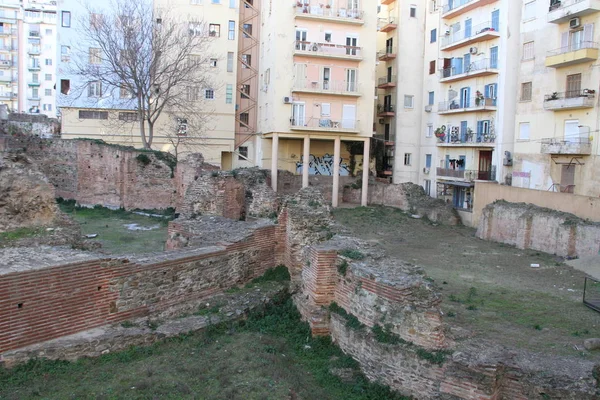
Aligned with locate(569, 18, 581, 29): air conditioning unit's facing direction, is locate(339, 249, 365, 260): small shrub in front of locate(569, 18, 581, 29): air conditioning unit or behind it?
in front

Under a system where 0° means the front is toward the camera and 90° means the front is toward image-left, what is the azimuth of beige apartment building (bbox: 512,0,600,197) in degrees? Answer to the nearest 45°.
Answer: approximately 45°

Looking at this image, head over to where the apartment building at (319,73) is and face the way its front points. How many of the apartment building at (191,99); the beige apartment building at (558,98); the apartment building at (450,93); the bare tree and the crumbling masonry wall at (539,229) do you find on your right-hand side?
2

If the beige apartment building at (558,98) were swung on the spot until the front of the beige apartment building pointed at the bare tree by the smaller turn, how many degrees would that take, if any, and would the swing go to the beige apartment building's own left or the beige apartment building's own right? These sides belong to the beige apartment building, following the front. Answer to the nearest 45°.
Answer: approximately 45° to the beige apartment building's own right

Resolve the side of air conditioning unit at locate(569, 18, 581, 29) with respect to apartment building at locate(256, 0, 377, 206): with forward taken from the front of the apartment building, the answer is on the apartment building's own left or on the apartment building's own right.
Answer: on the apartment building's own left

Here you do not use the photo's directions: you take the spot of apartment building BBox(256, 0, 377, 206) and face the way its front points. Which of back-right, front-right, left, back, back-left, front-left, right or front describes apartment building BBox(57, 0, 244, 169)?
right

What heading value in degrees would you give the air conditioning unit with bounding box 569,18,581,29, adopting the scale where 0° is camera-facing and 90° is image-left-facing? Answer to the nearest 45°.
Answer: approximately 45°

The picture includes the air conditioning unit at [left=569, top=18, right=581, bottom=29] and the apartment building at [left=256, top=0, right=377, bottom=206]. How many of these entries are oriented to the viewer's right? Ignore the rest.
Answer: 0

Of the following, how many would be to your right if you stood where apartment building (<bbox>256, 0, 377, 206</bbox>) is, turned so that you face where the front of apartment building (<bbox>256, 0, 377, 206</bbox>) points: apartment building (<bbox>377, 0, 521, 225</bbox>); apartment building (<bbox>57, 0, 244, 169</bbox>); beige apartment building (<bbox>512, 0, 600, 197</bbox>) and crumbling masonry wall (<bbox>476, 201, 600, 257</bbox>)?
1

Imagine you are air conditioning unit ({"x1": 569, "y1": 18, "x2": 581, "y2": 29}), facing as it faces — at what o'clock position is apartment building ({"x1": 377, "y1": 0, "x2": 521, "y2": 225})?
The apartment building is roughly at 3 o'clock from the air conditioning unit.

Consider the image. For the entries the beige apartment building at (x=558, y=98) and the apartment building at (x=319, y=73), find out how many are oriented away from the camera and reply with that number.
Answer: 0
